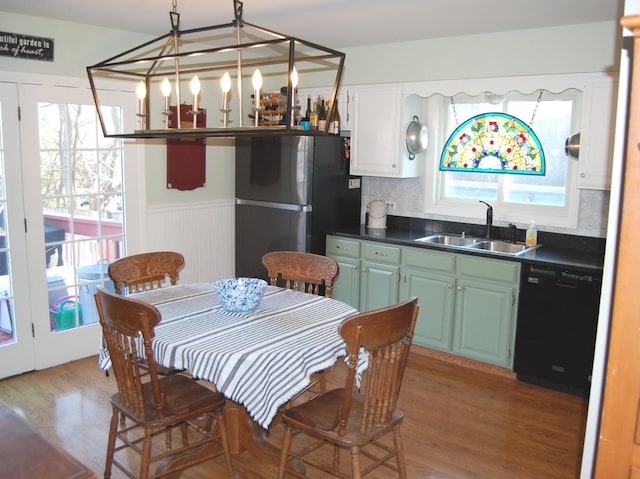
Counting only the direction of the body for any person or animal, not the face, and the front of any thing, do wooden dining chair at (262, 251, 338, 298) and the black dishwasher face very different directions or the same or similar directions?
same or similar directions

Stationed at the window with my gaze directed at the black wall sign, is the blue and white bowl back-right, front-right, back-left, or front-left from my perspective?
front-left

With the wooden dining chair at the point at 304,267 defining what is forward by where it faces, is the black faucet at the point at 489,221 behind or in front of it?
behind

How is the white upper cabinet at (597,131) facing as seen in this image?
toward the camera

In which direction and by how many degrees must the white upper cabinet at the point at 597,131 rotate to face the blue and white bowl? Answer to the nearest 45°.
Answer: approximately 45° to its right

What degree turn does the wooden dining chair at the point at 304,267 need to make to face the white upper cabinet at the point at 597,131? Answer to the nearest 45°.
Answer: approximately 135° to its left

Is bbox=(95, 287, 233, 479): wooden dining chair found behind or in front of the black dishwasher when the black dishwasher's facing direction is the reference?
in front

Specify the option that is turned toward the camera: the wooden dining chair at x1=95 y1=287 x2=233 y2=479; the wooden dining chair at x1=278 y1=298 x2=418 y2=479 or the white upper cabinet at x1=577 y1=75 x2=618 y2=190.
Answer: the white upper cabinet

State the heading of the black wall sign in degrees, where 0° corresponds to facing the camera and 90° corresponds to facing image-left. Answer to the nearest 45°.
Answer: approximately 315°

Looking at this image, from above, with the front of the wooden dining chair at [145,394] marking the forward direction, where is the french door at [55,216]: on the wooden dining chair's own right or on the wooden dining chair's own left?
on the wooden dining chair's own left

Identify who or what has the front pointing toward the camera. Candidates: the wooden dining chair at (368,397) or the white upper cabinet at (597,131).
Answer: the white upper cabinet

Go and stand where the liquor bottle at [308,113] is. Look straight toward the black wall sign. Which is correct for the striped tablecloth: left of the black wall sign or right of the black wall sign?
left

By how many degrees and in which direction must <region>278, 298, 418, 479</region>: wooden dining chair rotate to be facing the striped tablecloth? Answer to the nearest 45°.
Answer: approximately 45° to its left

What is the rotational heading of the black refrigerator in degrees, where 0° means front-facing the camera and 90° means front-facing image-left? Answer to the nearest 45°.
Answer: approximately 45°

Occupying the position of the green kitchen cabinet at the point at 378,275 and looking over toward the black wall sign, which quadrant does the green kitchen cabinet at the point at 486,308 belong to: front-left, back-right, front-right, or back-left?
back-left

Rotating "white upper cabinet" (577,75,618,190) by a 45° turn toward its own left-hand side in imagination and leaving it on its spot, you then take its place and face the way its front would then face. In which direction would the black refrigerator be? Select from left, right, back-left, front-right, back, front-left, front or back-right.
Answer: back-right

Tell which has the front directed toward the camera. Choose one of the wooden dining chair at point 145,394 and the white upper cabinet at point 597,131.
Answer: the white upper cabinet

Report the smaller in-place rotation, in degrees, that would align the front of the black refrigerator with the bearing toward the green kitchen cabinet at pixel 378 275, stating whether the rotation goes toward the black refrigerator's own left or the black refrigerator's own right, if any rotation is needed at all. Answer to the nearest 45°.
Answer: approximately 90° to the black refrigerator's own left

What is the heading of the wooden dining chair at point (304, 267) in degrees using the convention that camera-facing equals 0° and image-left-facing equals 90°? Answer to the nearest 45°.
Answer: approximately 45°

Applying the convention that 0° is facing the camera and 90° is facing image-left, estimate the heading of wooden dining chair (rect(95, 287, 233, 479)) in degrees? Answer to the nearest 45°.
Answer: approximately 225°

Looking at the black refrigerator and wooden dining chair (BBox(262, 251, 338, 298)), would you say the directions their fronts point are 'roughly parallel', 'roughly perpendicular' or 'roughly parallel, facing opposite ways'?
roughly parallel

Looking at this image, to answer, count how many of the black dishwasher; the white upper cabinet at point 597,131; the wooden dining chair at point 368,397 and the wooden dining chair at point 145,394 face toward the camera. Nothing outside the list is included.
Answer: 2

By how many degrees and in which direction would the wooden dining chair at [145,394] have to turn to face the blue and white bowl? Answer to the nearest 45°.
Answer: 0° — it already faces it

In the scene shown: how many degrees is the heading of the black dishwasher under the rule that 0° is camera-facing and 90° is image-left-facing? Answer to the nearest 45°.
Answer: approximately 0°

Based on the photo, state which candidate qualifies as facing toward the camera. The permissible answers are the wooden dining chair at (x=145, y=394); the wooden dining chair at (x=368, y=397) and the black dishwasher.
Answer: the black dishwasher

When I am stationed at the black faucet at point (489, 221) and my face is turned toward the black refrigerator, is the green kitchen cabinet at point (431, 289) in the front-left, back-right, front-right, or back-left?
front-left
